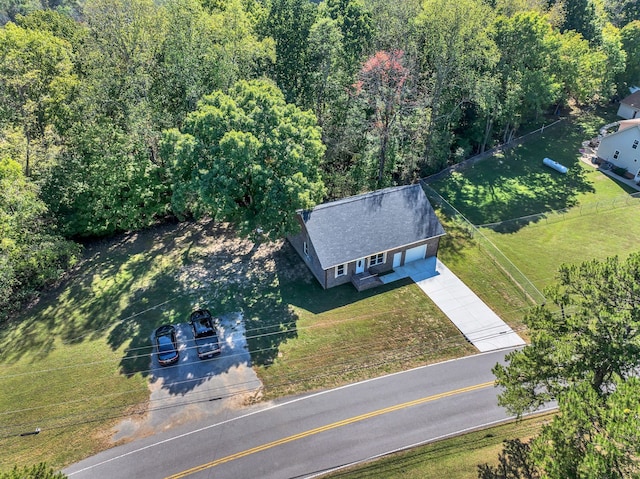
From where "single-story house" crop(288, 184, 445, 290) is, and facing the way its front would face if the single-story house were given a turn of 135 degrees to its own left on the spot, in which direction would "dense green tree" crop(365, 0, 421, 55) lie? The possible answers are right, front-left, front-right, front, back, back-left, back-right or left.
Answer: front

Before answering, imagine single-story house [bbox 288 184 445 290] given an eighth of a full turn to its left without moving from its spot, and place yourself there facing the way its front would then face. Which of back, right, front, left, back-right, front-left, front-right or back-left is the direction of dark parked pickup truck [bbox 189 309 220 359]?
back-right

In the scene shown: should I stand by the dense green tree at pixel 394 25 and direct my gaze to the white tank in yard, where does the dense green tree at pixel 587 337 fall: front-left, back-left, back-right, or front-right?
front-right

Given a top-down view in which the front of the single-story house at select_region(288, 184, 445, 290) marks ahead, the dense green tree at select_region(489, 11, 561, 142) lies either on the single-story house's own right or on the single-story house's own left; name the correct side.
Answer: on the single-story house's own left

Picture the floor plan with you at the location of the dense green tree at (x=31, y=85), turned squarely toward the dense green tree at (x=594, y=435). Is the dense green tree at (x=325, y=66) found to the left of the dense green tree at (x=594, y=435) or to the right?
left

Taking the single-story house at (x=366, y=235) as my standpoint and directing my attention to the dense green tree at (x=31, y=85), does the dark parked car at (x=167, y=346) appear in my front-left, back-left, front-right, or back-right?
front-left

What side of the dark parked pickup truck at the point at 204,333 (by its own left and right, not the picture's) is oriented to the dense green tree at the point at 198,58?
front

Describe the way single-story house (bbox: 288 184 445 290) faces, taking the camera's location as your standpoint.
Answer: facing the viewer and to the right of the viewer

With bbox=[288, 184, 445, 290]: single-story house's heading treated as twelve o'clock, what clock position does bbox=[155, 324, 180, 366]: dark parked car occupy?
The dark parked car is roughly at 3 o'clock from the single-story house.

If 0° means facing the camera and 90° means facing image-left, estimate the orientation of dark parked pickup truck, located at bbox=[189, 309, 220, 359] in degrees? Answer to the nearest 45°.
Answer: approximately 180°

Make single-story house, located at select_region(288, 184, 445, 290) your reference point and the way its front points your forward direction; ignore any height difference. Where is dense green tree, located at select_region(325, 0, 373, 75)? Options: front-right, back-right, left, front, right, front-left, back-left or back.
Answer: back-left

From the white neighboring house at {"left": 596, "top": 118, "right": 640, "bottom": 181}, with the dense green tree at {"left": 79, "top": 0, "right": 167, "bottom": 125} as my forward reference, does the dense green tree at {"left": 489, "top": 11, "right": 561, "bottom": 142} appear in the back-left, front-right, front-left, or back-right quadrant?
front-right

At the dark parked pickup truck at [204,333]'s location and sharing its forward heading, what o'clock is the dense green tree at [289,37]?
The dense green tree is roughly at 1 o'clock from the dark parked pickup truck.

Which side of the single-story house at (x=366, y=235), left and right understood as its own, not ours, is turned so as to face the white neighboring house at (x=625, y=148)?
left

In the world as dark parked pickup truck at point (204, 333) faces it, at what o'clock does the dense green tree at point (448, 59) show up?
The dense green tree is roughly at 2 o'clock from the dark parked pickup truck.
